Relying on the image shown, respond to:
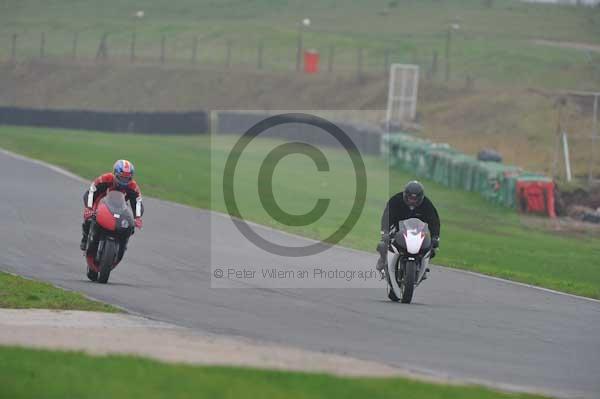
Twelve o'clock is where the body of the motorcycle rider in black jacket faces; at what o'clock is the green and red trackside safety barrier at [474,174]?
The green and red trackside safety barrier is roughly at 6 o'clock from the motorcycle rider in black jacket.

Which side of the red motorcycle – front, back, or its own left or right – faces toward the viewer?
front

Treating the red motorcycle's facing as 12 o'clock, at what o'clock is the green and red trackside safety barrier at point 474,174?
The green and red trackside safety barrier is roughly at 7 o'clock from the red motorcycle.

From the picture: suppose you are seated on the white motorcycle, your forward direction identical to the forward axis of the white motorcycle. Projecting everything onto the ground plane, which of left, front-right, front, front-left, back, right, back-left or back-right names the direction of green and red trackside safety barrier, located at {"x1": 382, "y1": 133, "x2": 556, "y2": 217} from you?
back

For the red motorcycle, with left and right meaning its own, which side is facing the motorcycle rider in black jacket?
left

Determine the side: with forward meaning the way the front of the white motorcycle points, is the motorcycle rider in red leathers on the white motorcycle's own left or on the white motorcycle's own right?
on the white motorcycle's own right

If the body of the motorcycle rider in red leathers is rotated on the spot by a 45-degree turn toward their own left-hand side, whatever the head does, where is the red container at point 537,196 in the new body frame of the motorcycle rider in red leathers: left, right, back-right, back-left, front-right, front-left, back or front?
left

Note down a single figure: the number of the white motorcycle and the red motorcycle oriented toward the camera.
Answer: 2

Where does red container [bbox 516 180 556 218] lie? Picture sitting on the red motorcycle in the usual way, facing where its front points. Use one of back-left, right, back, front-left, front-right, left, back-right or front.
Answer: back-left

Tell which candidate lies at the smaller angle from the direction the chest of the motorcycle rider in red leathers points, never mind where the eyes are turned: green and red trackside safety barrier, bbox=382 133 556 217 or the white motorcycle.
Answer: the white motorcycle

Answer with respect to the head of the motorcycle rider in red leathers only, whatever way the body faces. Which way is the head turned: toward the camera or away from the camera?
toward the camera

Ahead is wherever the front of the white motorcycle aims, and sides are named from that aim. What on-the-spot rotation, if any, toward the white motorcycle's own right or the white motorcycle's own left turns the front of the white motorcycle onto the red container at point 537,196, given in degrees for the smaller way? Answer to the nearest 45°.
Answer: approximately 180°

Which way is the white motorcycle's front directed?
toward the camera

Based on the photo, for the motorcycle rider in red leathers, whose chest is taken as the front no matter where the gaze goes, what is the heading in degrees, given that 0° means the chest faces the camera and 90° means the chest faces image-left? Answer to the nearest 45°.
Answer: approximately 0°
